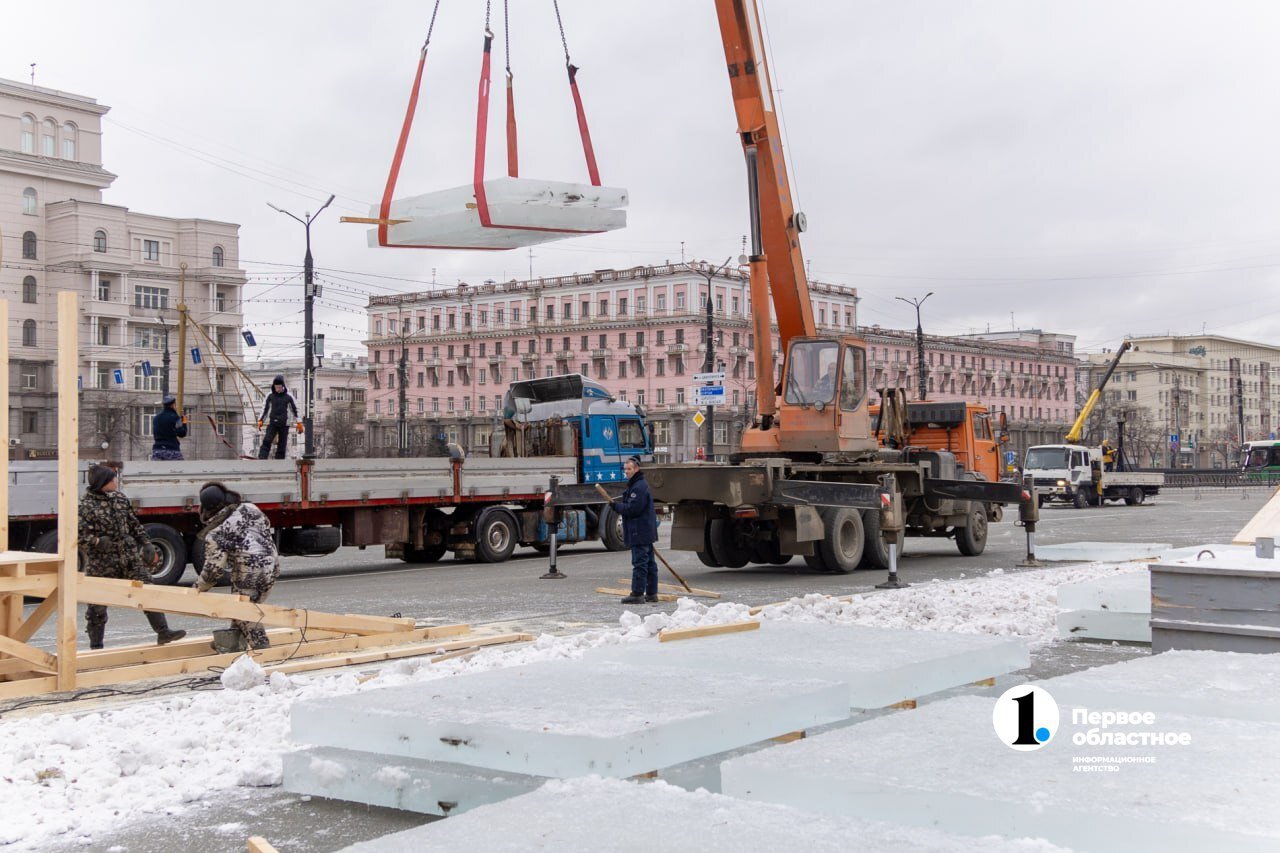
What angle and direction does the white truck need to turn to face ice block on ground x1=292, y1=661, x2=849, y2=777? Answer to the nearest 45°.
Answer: approximately 45° to its left

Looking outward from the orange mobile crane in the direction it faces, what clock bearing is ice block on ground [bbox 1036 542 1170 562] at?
The ice block on ground is roughly at 1 o'clock from the orange mobile crane.

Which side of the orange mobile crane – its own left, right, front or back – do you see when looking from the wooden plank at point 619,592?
back

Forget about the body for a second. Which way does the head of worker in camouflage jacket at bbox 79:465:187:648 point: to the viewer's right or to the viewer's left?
to the viewer's right

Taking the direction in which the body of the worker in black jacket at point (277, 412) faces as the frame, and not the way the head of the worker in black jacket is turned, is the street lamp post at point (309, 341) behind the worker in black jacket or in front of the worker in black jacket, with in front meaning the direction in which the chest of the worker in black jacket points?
behind

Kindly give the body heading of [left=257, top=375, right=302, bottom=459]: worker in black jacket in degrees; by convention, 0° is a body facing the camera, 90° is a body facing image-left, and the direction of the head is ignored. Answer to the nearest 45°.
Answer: approximately 0°

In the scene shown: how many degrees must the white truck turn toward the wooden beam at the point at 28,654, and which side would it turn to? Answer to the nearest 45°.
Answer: approximately 45° to its left

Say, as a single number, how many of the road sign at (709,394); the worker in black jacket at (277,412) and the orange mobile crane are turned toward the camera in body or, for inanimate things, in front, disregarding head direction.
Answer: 2

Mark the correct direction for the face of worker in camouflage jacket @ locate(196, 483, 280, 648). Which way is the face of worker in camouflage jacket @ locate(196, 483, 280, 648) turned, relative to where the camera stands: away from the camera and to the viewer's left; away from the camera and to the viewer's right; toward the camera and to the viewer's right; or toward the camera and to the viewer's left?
away from the camera and to the viewer's left

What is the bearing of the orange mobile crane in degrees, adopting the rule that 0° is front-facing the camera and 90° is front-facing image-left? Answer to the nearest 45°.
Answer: approximately 225°

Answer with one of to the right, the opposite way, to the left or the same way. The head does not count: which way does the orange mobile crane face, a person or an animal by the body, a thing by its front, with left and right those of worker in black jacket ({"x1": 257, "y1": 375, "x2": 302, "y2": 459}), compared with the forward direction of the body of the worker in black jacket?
to the left

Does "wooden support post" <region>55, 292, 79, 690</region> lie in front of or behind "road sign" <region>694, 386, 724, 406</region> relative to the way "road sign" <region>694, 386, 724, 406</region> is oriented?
in front

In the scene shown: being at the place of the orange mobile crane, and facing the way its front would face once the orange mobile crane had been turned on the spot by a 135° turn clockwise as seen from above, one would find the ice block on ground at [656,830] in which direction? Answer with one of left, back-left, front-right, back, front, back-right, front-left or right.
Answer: front
